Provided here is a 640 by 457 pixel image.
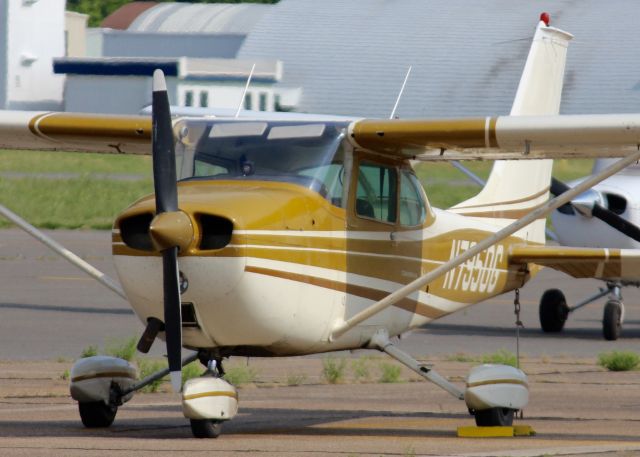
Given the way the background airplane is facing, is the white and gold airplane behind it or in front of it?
in front

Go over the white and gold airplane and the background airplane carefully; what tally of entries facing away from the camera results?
0

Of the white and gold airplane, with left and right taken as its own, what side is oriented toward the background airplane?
back

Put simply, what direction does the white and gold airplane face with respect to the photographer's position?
facing the viewer and to the left of the viewer
